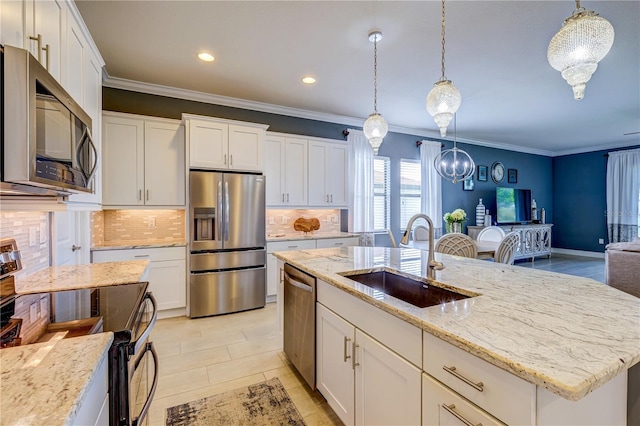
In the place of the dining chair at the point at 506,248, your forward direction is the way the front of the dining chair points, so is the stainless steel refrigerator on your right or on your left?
on your left

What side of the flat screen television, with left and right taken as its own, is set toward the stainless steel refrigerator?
right

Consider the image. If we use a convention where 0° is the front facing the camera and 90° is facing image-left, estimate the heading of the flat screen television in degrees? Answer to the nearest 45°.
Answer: approximately 315°

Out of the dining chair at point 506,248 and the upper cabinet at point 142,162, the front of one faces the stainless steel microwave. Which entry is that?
the upper cabinet

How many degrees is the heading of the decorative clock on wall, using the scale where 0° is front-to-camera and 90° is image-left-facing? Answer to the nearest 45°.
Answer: approximately 315°

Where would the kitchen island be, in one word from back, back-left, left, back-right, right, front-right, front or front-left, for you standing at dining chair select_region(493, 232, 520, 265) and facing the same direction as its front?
back-left

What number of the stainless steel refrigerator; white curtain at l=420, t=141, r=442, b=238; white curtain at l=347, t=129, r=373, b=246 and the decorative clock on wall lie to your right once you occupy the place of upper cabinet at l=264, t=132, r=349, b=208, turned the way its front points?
1

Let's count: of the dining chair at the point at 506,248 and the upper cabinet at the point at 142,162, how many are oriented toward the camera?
1

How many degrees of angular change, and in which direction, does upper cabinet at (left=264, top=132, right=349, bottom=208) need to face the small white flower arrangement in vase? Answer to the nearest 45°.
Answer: approximately 45° to its left

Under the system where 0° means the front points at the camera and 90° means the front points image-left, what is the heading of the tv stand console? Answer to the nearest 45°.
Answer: approximately 315°

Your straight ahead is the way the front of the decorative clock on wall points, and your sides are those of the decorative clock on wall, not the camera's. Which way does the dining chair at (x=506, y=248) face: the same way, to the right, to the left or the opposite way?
the opposite way

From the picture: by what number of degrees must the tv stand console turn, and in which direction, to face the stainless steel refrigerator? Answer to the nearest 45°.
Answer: approximately 90° to its right
